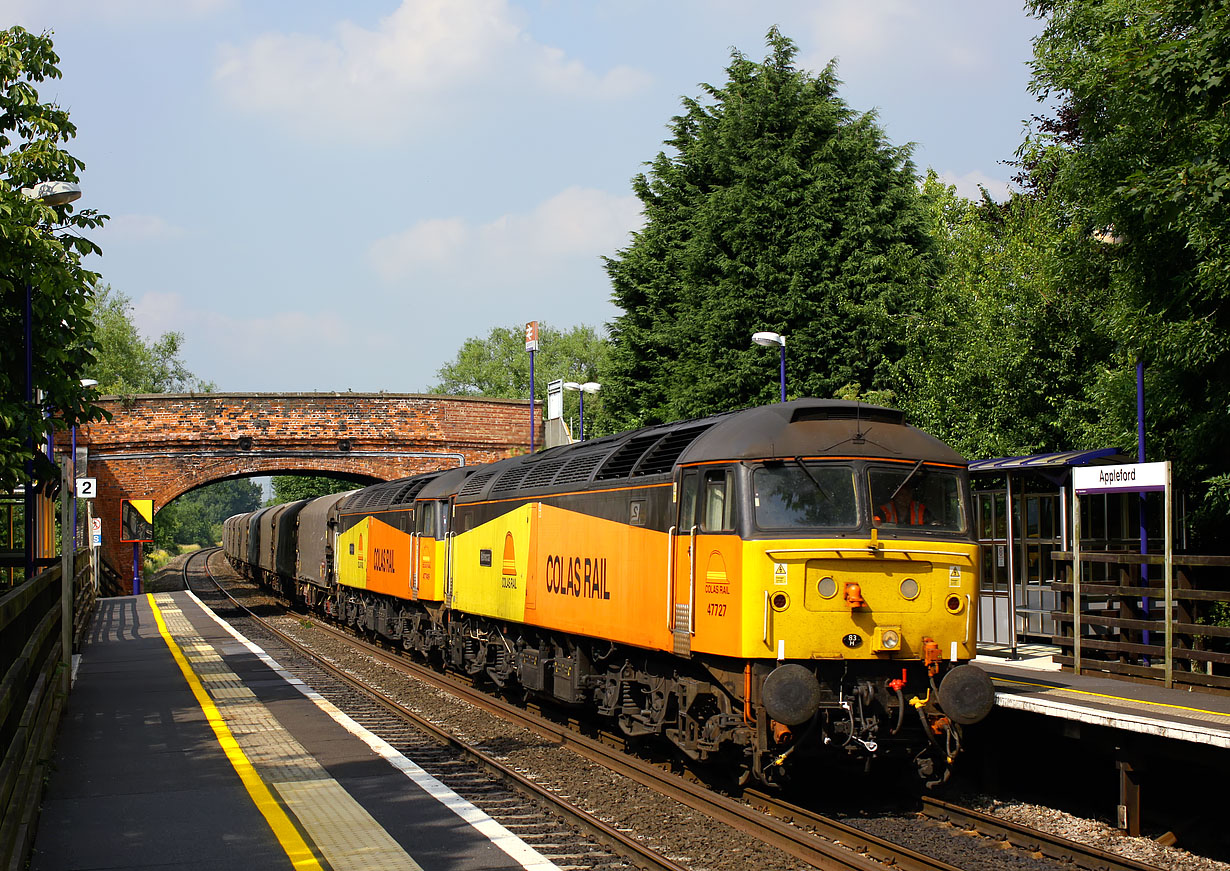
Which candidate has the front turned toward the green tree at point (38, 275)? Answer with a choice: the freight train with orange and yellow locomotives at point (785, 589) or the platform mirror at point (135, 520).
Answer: the platform mirror

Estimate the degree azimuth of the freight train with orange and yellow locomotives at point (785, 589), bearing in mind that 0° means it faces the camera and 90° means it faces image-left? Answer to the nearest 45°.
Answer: approximately 315°

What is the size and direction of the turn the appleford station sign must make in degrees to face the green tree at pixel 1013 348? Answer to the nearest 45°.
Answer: approximately 135° to its right

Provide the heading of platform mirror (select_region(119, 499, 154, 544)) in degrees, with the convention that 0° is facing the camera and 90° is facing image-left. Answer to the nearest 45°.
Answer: approximately 0°

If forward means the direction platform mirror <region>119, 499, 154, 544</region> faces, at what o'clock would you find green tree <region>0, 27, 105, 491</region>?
The green tree is roughly at 12 o'clock from the platform mirror.

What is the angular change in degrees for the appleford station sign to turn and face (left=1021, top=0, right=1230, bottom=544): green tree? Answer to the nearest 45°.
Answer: approximately 135° to its right

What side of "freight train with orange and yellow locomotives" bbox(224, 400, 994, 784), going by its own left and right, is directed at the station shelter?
left
